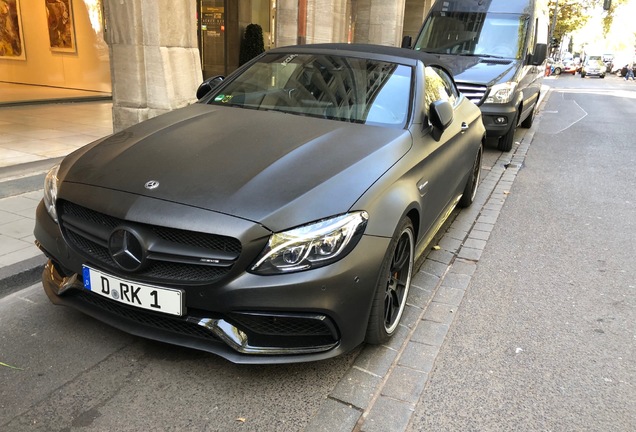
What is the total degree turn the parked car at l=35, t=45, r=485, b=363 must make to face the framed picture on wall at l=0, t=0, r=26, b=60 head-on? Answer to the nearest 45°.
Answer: approximately 90° to its right

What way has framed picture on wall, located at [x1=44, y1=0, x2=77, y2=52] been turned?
toward the camera

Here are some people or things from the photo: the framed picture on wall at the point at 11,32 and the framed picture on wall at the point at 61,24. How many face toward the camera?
2

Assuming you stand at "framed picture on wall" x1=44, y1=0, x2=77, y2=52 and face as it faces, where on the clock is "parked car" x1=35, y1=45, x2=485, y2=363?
The parked car is roughly at 12 o'clock from the framed picture on wall.

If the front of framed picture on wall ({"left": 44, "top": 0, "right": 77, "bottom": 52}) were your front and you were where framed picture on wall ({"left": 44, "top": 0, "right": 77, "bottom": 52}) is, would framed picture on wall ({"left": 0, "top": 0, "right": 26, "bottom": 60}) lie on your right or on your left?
on your right

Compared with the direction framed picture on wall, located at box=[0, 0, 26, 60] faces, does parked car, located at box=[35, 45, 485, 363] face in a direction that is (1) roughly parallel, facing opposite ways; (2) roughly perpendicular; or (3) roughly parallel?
roughly perpendicular

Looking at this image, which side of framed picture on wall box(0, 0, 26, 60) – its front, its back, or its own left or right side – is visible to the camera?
front

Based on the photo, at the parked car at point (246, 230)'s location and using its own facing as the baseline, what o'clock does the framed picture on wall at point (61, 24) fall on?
The framed picture on wall is roughly at 4 o'clock from the parked car.

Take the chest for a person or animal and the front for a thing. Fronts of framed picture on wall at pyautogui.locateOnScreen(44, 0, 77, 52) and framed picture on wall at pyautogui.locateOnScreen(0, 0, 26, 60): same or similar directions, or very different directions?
same or similar directions

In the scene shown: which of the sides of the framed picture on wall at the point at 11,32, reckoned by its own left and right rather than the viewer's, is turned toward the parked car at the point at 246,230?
front

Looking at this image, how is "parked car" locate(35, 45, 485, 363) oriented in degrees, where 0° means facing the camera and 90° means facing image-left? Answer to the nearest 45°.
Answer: approximately 45°

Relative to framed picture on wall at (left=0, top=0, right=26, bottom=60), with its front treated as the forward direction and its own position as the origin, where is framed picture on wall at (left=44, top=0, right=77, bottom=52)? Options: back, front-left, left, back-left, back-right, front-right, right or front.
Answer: front-left
